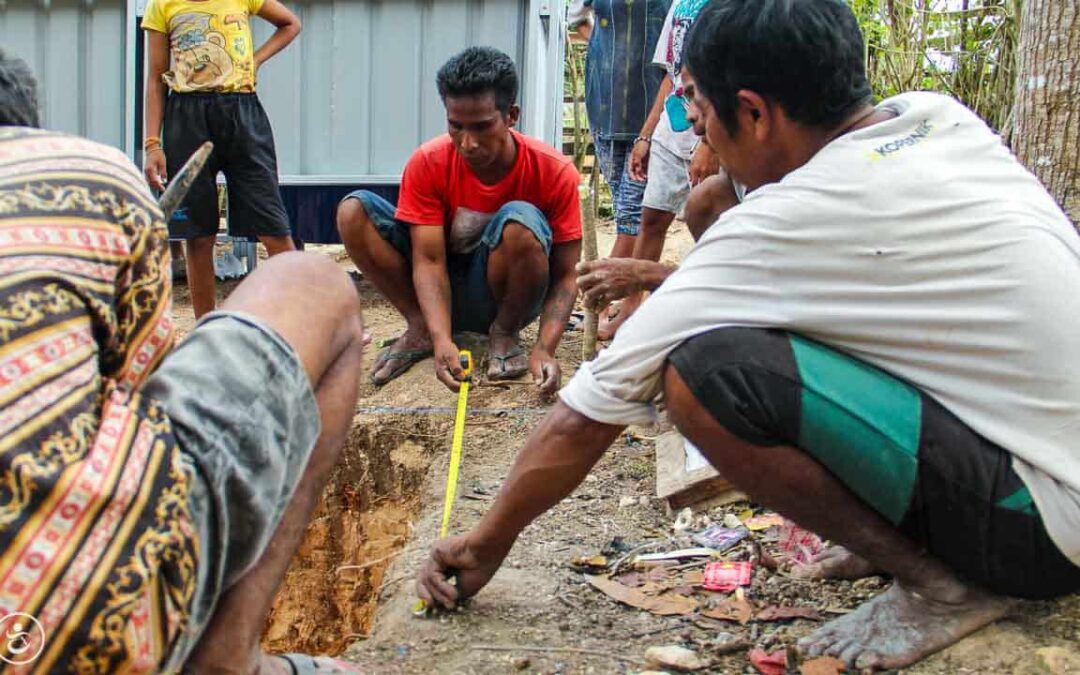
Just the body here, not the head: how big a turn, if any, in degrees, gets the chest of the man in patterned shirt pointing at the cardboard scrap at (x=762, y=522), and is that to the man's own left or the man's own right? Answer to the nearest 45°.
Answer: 0° — they already face it

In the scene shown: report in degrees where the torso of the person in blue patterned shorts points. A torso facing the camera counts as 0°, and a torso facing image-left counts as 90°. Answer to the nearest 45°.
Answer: approximately 0°

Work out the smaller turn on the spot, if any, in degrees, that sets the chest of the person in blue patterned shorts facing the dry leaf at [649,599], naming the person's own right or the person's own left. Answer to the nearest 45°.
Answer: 0° — they already face it

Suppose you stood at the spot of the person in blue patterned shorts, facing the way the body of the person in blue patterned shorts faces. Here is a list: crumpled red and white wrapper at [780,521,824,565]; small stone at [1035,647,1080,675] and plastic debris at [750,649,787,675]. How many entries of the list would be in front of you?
3

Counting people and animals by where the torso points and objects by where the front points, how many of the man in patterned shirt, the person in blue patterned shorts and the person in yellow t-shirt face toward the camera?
2

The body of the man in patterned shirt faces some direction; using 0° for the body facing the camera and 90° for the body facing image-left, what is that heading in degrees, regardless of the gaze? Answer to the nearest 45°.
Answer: approximately 225°
